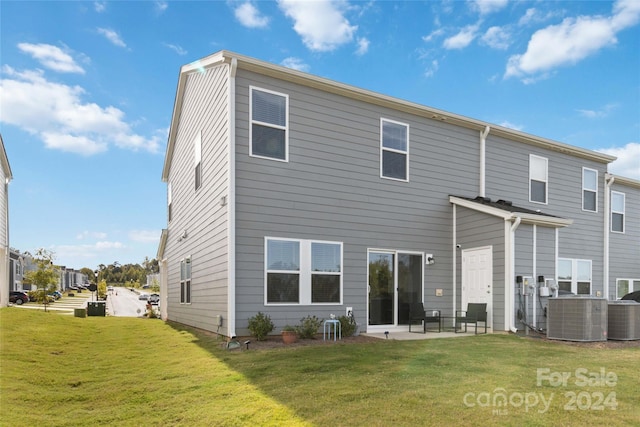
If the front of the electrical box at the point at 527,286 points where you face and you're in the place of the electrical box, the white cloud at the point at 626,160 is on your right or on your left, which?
on your left

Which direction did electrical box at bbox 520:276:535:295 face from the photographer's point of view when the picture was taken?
facing the viewer and to the right of the viewer

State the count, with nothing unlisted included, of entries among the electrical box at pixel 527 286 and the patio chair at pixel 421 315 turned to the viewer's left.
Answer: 0

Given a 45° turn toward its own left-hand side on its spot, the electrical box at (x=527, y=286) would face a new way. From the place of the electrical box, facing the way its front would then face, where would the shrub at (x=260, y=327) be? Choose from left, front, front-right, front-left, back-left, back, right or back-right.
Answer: back-right
